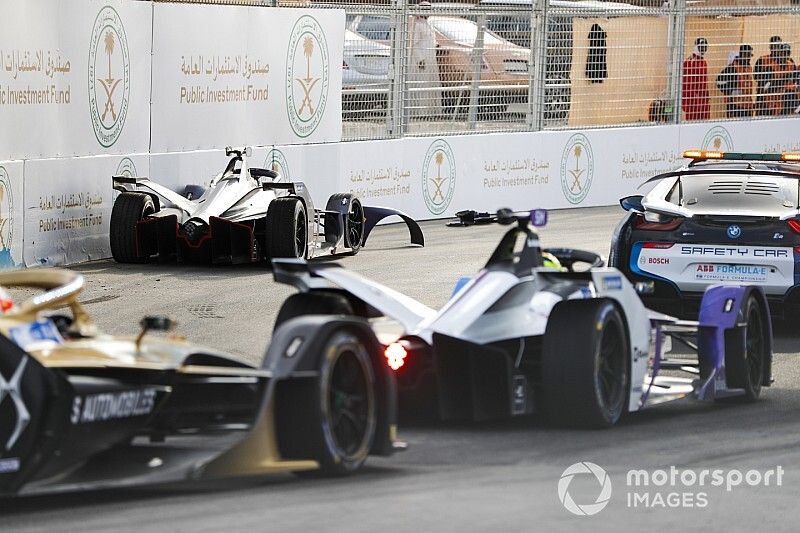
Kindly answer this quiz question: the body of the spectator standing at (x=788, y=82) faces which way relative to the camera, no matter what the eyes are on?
toward the camera

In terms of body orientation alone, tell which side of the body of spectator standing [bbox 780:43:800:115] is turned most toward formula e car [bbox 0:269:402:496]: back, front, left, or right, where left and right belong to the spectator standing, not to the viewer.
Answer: front

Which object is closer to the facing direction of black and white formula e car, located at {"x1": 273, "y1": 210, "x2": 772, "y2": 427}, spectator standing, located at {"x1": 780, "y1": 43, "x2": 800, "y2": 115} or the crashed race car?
the spectator standing

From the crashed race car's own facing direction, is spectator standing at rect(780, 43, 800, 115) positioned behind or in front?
in front

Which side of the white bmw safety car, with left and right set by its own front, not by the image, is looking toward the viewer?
back

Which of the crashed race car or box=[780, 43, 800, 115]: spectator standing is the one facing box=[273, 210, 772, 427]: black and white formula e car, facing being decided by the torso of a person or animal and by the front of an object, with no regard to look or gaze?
the spectator standing

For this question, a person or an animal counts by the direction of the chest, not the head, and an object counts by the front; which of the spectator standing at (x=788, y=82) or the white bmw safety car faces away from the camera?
the white bmw safety car

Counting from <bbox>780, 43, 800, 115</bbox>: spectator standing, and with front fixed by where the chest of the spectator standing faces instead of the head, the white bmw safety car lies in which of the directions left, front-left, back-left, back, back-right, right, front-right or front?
front

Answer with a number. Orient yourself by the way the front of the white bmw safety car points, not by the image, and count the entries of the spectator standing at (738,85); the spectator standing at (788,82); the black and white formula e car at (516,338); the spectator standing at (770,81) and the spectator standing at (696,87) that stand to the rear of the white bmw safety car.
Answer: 1

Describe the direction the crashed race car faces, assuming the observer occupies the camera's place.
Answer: facing away from the viewer and to the right of the viewer

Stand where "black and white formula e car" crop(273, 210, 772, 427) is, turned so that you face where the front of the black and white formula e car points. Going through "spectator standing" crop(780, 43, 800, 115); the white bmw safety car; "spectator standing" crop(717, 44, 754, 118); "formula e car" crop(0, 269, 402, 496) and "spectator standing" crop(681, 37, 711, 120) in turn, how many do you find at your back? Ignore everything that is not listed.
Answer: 1

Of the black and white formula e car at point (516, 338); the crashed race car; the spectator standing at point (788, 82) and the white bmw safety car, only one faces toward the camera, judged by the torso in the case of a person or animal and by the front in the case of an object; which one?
the spectator standing

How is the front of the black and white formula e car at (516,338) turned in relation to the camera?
facing away from the viewer and to the right of the viewer

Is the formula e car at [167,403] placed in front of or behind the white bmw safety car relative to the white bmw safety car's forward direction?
behind

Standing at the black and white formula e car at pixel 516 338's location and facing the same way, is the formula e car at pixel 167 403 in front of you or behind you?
behind

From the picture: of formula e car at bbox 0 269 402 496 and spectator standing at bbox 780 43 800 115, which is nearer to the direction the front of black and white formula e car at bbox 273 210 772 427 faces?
the spectator standing

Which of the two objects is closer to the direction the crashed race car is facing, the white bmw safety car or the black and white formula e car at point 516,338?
the white bmw safety car
